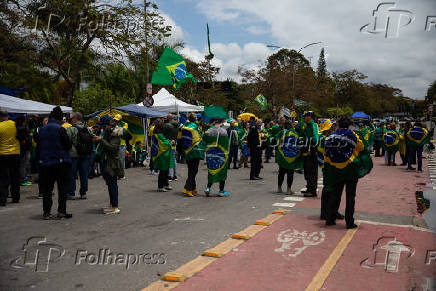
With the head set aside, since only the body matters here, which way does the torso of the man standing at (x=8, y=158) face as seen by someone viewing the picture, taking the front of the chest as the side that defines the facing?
away from the camera

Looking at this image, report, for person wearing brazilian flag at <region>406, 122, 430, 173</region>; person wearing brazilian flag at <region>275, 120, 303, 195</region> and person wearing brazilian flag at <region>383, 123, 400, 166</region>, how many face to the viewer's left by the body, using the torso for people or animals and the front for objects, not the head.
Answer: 0

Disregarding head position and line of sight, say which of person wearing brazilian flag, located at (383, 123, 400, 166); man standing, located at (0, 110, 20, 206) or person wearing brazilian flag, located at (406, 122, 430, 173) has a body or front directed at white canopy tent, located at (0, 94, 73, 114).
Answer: the man standing

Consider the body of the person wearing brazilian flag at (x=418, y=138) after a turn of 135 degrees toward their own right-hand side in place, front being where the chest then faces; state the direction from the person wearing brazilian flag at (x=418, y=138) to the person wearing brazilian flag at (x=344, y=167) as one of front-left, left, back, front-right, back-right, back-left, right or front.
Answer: front-right

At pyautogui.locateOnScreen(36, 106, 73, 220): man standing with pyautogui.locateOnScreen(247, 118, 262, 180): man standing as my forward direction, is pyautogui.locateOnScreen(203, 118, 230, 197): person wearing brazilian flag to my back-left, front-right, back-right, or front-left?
front-right

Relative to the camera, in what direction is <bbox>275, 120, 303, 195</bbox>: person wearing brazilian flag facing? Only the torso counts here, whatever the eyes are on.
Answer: away from the camera

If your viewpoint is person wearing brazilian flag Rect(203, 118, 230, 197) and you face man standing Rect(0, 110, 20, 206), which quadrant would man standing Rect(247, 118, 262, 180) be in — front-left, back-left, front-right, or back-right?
back-right

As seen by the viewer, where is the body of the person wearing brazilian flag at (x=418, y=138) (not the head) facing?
away from the camera

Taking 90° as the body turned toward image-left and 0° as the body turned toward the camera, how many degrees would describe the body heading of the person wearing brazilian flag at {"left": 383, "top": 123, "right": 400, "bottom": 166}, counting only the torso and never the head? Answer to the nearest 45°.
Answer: approximately 180°
